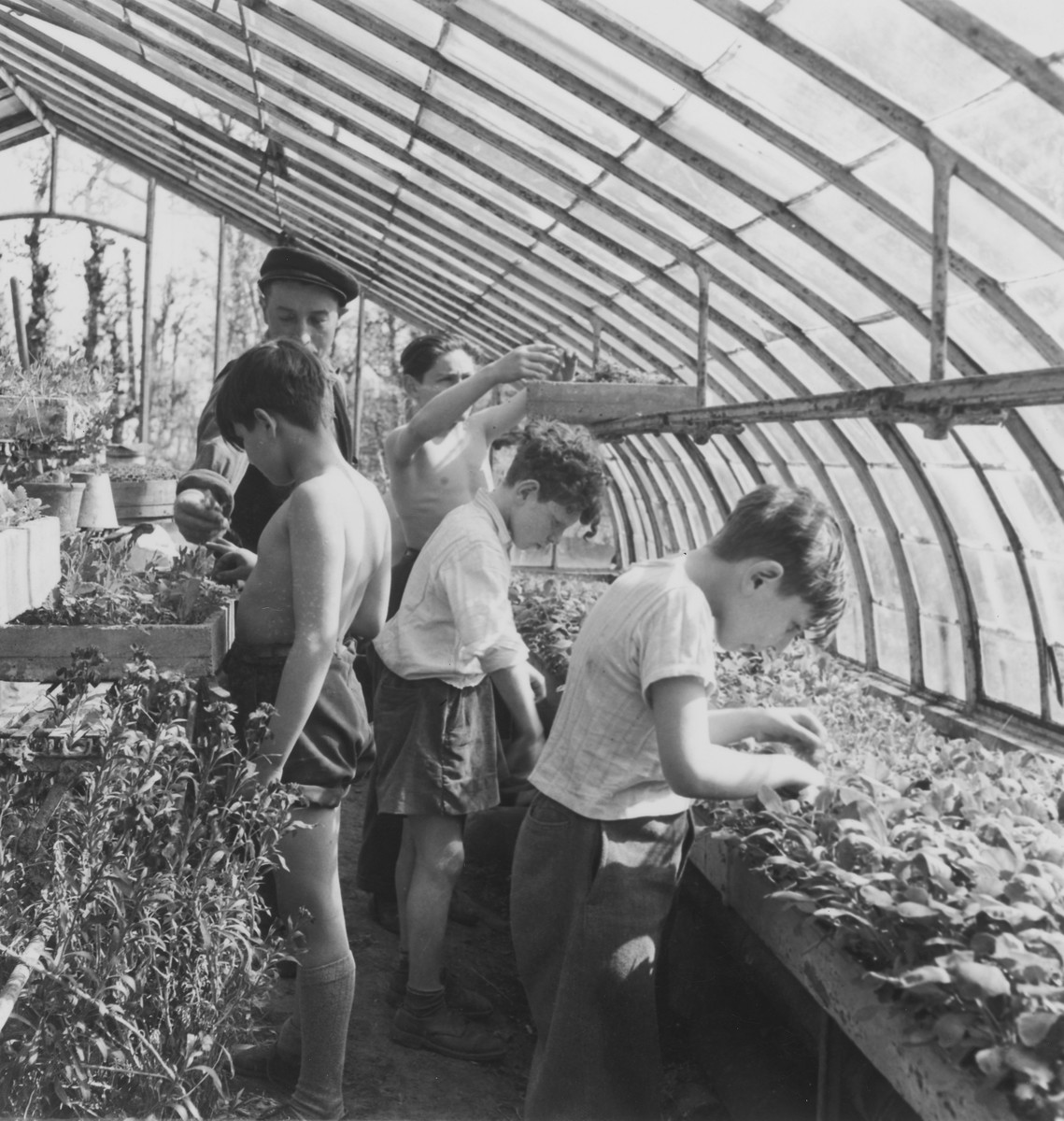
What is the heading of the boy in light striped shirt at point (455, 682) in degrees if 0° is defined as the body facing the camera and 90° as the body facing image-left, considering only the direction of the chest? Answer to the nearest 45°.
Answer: approximately 270°

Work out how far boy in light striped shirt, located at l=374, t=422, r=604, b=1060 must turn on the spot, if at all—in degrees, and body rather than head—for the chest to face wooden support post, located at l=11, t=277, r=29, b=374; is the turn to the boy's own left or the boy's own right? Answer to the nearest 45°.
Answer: approximately 135° to the boy's own left

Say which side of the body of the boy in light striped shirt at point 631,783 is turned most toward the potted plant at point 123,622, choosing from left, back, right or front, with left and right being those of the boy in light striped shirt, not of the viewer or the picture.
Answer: back

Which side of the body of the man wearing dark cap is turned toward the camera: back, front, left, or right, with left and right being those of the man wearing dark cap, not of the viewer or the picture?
front

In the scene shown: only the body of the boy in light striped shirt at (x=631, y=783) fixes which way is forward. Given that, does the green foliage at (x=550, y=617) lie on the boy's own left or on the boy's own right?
on the boy's own left

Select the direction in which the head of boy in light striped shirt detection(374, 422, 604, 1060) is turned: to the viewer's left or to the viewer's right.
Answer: to the viewer's right

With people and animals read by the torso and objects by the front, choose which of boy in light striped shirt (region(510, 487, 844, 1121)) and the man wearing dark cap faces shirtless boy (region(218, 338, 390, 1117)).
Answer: the man wearing dark cap

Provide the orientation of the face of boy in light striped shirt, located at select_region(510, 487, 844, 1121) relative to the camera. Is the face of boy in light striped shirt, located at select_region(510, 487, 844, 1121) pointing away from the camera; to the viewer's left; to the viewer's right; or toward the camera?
to the viewer's right

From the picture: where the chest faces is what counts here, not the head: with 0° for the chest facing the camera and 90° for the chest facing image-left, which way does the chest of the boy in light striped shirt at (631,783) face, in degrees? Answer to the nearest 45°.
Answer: approximately 270°

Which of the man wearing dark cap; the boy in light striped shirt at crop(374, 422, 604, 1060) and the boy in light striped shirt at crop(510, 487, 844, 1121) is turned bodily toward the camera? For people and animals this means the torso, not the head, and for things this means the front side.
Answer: the man wearing dark cap

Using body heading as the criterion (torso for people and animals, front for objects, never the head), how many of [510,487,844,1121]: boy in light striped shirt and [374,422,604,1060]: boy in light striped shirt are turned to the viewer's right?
2

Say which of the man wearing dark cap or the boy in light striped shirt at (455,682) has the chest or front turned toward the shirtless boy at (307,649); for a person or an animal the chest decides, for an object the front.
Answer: the man wearing dark cap

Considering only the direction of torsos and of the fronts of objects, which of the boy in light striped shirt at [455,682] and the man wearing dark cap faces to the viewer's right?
the boy in light striped shirt
